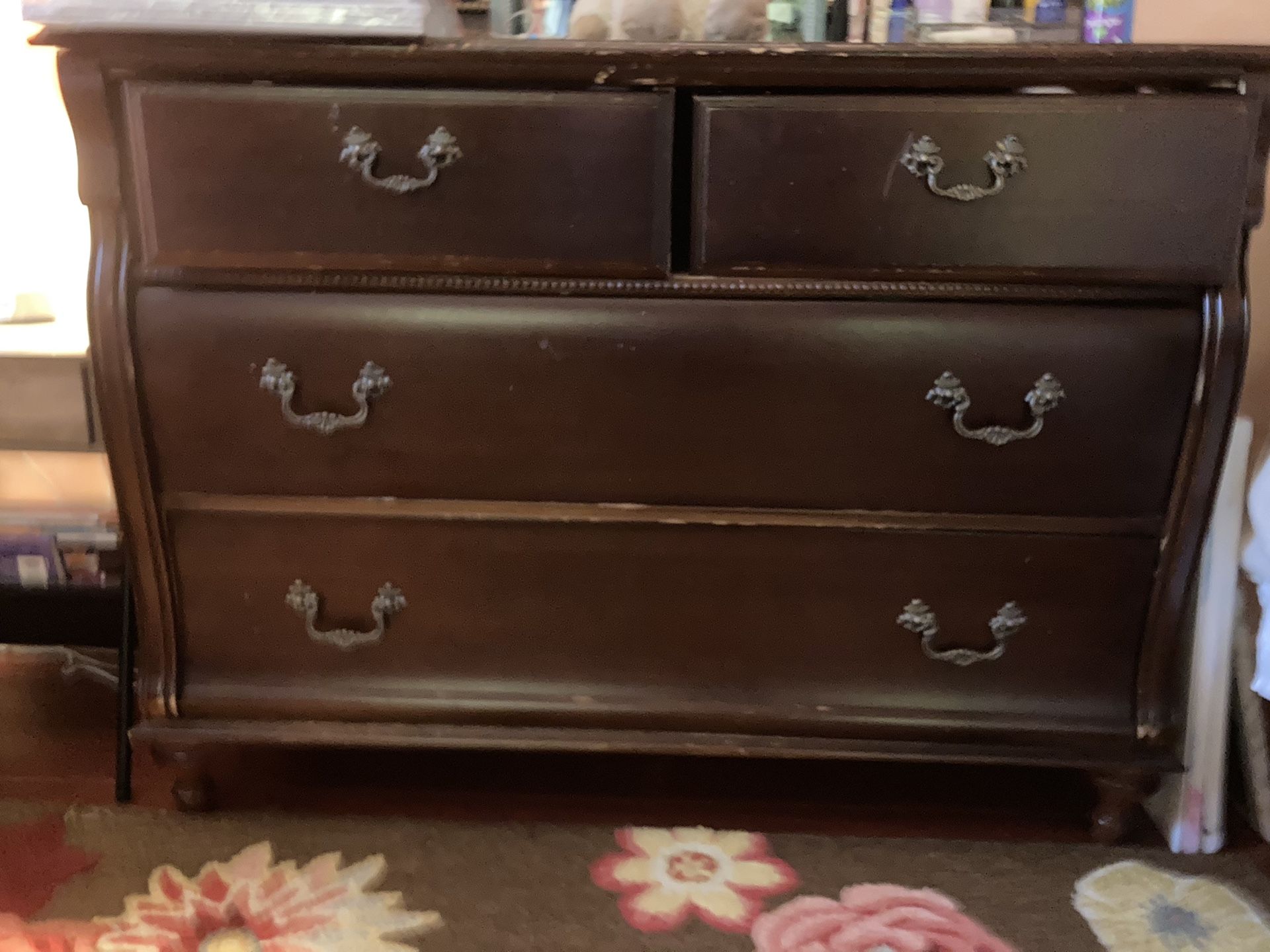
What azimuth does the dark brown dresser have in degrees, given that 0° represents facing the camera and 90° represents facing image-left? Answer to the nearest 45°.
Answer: approximately 0°

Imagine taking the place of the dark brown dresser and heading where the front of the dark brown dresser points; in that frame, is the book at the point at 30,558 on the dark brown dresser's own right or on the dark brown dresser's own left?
on the dark brown dresser's own right
